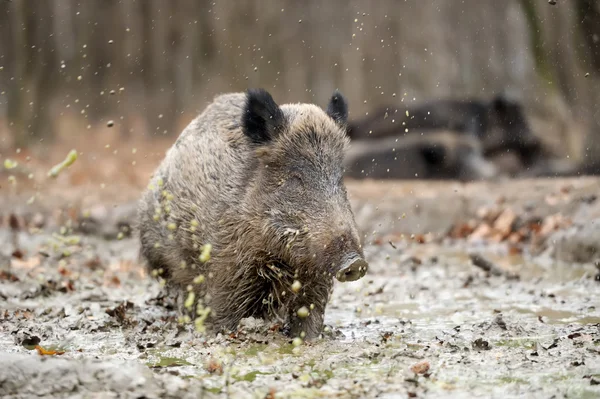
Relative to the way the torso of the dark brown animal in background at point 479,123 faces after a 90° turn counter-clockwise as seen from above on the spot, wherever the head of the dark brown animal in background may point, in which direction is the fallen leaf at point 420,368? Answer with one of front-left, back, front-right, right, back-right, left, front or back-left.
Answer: back

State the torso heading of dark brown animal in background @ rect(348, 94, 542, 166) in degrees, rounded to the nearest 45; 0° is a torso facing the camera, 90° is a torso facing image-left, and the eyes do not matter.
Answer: approximately 270°
